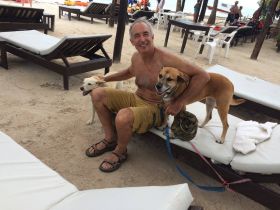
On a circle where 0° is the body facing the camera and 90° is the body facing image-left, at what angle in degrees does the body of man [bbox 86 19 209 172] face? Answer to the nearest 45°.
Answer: approximately 45°

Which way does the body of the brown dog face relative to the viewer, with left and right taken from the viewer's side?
facing to the left of the viewer

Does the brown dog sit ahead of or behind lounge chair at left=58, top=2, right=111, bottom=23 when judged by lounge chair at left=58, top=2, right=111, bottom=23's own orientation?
behind

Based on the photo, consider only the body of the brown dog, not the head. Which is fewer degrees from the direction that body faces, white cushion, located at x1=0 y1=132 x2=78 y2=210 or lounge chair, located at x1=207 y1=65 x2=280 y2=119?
the white cushion

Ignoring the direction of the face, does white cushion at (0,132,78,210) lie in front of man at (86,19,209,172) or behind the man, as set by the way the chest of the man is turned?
in front

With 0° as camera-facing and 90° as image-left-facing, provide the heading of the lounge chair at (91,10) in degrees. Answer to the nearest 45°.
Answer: approximately 135°

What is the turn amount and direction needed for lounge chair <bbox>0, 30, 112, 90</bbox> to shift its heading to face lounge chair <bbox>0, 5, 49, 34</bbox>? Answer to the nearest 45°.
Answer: approximately 45° to its right

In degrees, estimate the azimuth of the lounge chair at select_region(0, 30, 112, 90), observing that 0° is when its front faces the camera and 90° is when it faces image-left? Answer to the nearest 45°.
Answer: approximately 135°
